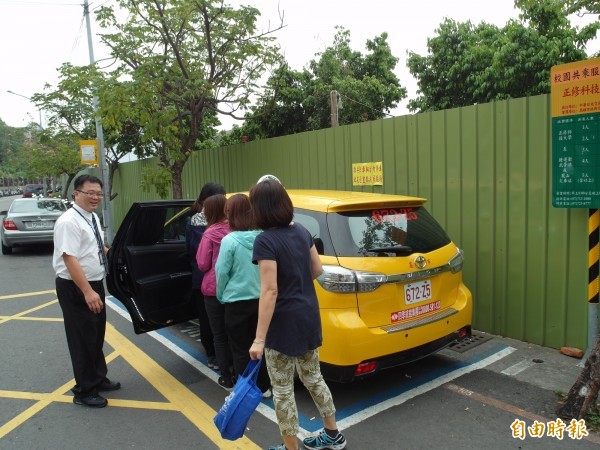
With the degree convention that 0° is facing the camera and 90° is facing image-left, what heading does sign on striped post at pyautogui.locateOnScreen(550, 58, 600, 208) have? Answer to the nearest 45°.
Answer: approximately 45°

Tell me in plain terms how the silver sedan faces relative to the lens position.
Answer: facing away from the viewer

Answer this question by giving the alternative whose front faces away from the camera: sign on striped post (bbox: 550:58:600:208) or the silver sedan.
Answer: the silver sedan

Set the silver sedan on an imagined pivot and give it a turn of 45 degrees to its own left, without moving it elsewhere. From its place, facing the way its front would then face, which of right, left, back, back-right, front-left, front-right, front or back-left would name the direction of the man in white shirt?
back-left

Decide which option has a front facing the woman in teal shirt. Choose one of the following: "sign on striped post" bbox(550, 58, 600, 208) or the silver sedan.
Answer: the sign on striped post

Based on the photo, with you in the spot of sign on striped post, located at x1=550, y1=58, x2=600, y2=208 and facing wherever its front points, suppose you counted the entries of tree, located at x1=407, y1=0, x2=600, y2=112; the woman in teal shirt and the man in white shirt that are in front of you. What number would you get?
2

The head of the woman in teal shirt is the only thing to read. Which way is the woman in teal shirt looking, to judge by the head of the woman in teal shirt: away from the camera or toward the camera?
away from the camera

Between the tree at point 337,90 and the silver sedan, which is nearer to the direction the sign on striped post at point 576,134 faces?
the silver sedan

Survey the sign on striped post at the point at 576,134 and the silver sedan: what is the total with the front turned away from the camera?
1

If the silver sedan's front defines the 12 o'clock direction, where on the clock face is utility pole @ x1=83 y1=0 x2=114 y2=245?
The utility pole is roughly at 2 o'clock from the silver sedan.
